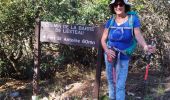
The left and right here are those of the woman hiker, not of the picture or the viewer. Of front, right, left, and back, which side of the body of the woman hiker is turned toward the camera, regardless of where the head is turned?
front

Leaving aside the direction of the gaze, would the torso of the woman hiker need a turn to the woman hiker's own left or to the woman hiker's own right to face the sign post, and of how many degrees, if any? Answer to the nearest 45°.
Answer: approximately 135° to the woman hiker's own right

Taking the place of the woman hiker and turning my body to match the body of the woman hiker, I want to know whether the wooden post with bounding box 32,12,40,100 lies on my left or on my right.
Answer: on my right
